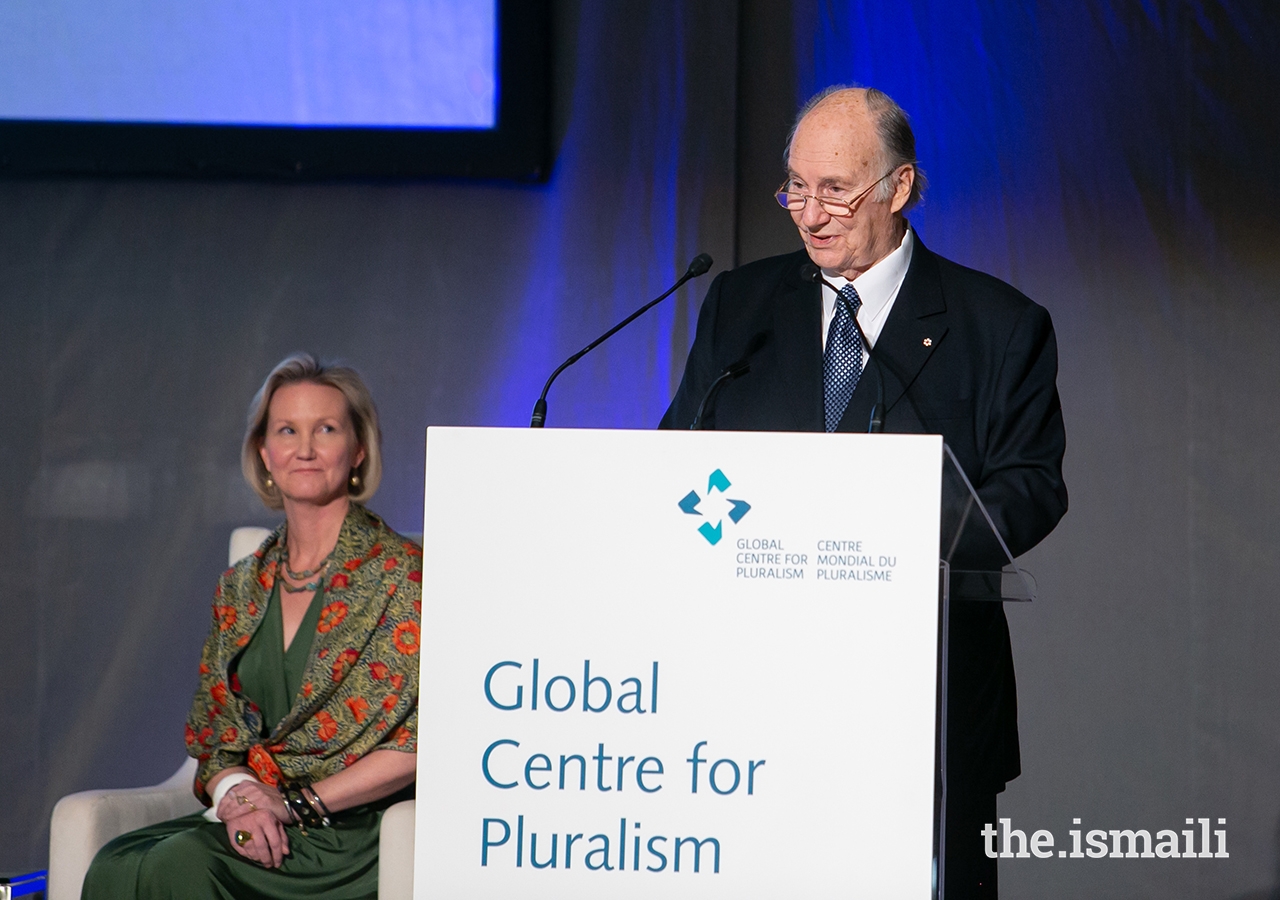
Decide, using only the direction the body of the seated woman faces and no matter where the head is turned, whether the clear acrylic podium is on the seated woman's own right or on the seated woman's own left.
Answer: on the seated woman's own left

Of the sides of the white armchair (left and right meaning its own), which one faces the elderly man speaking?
left

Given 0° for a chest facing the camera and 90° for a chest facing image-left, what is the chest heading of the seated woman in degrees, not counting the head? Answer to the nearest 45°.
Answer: approximately 45°

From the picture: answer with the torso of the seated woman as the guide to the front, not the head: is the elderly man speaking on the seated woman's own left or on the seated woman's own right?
on the seated woman's own left

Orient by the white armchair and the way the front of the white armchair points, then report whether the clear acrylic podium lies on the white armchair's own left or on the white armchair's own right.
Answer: on the white armchair's own left
